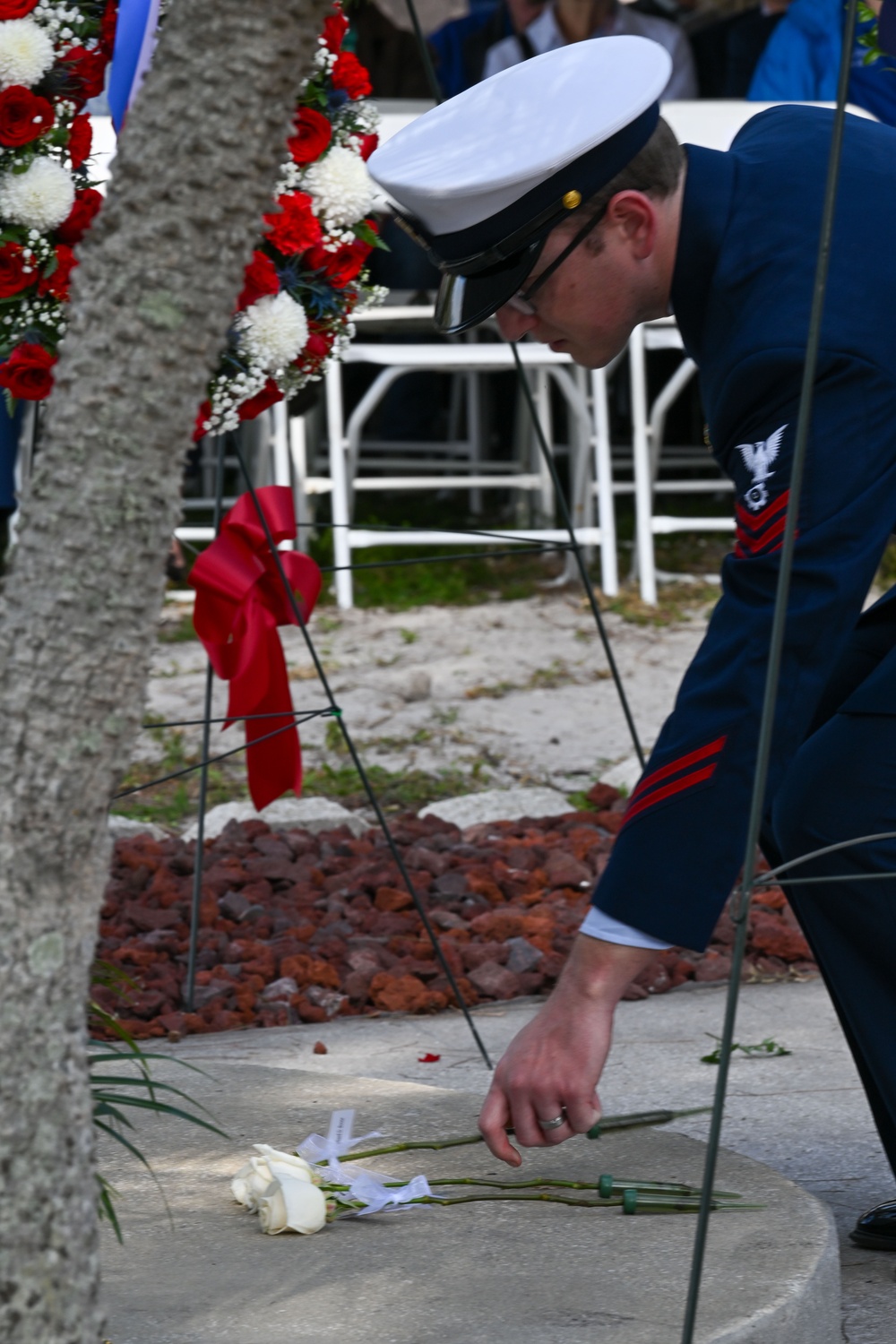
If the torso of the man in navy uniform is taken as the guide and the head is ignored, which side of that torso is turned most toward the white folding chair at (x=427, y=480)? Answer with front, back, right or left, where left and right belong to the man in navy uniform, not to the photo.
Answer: right

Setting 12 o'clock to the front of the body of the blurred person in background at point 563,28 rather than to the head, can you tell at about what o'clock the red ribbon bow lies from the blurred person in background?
The red ribbon bow is roughly at 12 o'clock from the blurred person in background.

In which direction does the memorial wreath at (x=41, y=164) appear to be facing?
toward the camera

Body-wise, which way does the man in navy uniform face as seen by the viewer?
to the viewer's left

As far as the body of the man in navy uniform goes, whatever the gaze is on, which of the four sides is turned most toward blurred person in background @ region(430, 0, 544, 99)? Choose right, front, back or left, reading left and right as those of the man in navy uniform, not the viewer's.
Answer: right

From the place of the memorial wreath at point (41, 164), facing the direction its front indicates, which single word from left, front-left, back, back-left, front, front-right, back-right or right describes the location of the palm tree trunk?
front

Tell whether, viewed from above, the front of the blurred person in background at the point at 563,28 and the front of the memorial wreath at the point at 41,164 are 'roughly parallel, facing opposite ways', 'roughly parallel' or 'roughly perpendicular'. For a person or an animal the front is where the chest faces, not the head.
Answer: roughly parallel

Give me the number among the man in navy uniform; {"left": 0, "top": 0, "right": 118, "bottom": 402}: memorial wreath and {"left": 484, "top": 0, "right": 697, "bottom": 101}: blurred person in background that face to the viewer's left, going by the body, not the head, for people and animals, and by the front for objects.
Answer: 1

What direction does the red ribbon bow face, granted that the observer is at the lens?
facing the viewer and to the left of the viewer

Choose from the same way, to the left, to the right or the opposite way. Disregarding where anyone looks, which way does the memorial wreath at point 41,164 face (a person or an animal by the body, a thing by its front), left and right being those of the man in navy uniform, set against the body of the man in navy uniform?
to the left

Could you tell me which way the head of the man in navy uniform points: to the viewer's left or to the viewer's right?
to the viewer's left

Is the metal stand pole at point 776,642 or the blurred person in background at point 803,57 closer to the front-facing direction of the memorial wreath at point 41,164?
the metal stand pole

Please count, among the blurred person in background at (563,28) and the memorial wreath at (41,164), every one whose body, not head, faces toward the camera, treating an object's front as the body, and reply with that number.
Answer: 2

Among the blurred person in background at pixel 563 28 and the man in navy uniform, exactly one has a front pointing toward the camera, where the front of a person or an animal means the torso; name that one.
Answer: the blurred person in background

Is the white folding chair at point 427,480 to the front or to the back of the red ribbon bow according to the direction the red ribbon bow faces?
to the back
